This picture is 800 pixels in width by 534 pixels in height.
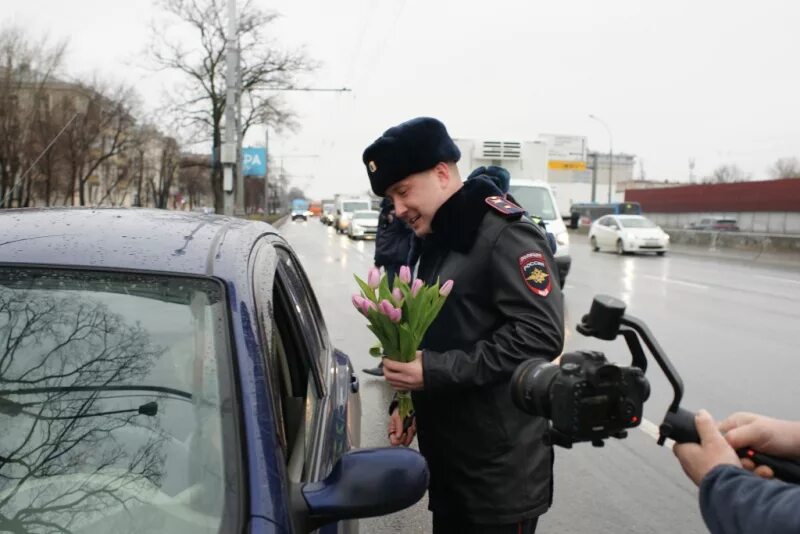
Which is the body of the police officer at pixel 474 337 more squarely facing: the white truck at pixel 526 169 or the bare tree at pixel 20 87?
the bare tree

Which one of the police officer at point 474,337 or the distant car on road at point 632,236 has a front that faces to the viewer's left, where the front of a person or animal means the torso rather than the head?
the police officer

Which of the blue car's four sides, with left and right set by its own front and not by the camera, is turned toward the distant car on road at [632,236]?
back

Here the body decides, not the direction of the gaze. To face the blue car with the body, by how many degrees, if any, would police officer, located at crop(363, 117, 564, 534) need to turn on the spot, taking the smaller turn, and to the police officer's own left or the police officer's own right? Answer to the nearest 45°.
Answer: approximately 45° to the police officer's own left

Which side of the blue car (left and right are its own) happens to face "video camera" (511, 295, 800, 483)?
left

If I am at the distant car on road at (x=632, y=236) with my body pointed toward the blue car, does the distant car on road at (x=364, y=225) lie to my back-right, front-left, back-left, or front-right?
back-right

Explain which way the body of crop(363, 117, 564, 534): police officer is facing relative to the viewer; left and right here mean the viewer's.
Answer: facing to the left of the viewer

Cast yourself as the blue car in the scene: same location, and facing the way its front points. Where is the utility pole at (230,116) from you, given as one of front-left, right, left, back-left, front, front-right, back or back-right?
back-right

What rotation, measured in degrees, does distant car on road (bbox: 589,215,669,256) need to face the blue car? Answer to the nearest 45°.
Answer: approximately 45° to its right

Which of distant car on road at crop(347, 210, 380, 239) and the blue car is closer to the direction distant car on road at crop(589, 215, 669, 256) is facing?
the blue car

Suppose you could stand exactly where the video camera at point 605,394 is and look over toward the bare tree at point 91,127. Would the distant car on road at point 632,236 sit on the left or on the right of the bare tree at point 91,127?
right

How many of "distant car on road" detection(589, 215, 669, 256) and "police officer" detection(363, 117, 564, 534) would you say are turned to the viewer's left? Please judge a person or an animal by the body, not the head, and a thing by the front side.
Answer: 1
